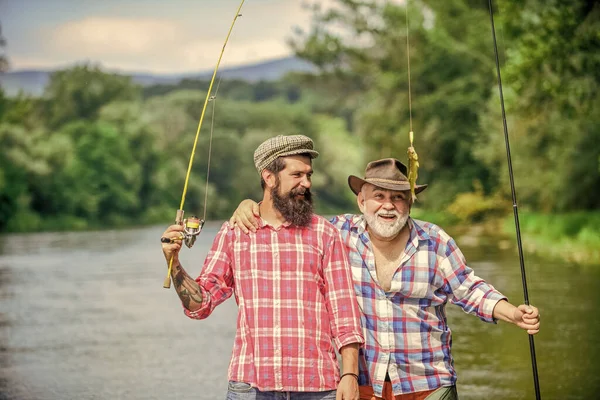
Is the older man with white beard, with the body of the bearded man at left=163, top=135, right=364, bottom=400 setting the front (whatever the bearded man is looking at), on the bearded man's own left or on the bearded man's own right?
on the bearded man's own left

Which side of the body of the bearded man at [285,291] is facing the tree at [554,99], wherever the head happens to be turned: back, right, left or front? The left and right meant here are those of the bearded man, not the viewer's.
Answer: back

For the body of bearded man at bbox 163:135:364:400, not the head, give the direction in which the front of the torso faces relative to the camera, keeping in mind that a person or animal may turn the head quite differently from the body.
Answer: toward the camera
